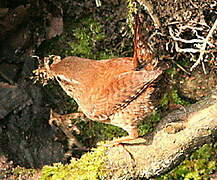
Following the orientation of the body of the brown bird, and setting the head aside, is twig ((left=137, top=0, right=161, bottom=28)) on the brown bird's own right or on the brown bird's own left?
on the brown bird's own right

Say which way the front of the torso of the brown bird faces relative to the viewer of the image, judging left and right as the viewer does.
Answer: facing to the left of the viewer
